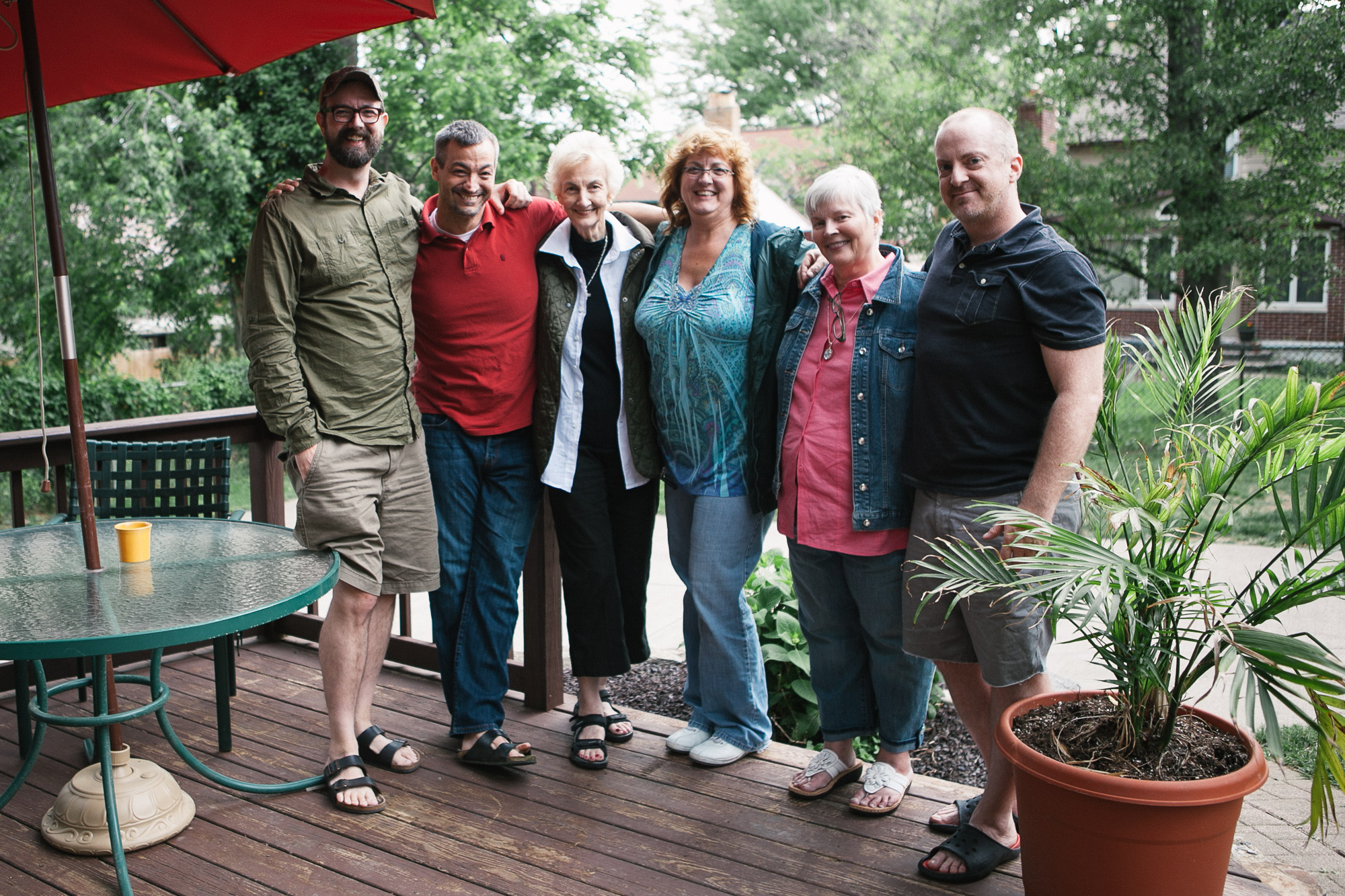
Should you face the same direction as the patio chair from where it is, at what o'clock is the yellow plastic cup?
The yellow plastic cup is roughly at 12 o'clock from the patio chair.

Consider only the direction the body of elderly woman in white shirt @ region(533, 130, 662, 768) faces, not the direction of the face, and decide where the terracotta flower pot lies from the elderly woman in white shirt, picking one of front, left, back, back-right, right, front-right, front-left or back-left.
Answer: front-left

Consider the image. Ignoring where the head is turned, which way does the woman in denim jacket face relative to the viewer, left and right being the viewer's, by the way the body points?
facing the viewer and to the left of the viewer

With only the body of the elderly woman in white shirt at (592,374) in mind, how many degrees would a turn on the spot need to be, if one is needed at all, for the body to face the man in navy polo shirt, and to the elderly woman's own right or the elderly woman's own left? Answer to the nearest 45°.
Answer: approximately 45° to the elderly woman's own left

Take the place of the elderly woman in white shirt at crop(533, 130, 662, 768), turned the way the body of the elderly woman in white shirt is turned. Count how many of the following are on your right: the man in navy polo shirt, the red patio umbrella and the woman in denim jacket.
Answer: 1

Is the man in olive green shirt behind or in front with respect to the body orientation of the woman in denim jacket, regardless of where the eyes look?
in front

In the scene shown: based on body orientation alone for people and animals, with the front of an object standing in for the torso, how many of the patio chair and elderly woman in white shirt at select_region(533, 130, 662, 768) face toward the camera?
2

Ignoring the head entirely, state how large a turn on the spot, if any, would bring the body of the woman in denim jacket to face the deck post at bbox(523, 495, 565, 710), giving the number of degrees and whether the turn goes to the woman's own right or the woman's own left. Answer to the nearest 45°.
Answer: approximately 90° to the woman's own right

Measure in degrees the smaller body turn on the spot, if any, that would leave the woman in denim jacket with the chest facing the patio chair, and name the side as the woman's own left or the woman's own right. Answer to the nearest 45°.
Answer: approximately 45° to the woman's own right

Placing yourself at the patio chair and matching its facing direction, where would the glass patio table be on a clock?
The glass patio table is roughly at 12 o'clock from the patio chair.

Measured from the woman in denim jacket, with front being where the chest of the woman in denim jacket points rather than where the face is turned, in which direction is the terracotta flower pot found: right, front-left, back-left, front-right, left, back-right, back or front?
left

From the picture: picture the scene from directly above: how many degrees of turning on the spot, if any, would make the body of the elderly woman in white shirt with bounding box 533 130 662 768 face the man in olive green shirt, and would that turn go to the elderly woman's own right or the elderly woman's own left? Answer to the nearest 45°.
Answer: approximately 90° to the elderly woman's own right
